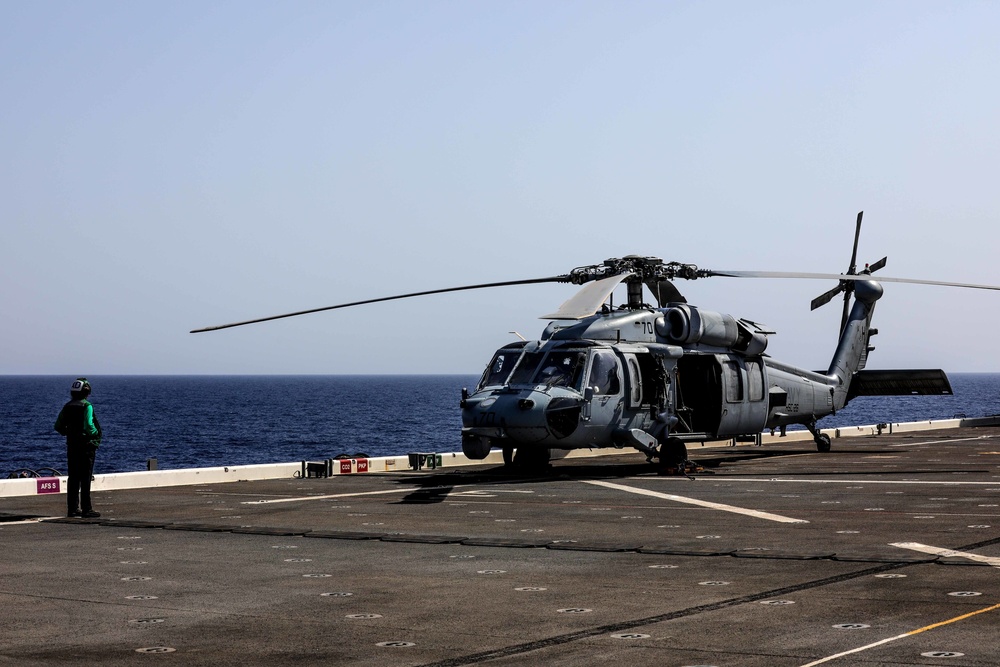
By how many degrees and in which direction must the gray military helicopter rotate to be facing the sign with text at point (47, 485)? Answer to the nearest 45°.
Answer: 0° — it already faces it

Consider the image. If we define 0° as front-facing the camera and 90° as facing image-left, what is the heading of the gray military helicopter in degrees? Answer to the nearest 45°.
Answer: approximately 45°

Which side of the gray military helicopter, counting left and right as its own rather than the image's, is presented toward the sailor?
front
